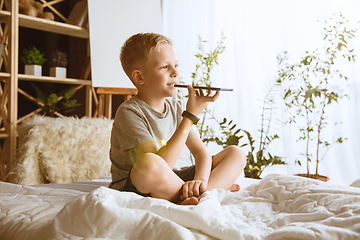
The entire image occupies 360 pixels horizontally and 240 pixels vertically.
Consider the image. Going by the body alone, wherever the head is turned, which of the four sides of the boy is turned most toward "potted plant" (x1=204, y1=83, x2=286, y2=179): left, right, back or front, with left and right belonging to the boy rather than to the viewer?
left

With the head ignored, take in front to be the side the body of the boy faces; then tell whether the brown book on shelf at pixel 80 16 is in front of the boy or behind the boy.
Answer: behind

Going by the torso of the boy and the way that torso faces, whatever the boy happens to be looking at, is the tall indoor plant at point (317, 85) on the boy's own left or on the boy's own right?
on the boy's own left

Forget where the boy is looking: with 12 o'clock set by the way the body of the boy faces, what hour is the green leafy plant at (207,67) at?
The green leafy plant is roughly at 8 o'clock from the boy.

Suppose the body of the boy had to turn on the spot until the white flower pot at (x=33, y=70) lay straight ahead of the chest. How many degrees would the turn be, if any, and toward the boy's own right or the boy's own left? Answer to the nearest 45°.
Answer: approximately 180°

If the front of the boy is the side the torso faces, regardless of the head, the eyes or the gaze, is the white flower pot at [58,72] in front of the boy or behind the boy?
behind

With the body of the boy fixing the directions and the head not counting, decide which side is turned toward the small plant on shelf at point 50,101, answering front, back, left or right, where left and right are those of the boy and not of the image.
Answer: back

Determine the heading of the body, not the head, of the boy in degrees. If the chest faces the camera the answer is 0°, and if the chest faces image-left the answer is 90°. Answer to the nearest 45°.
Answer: approximately 315°

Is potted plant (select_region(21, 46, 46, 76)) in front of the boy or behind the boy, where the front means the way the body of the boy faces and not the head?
behind

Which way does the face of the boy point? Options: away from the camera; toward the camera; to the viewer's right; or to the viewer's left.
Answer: to the viewer's right
